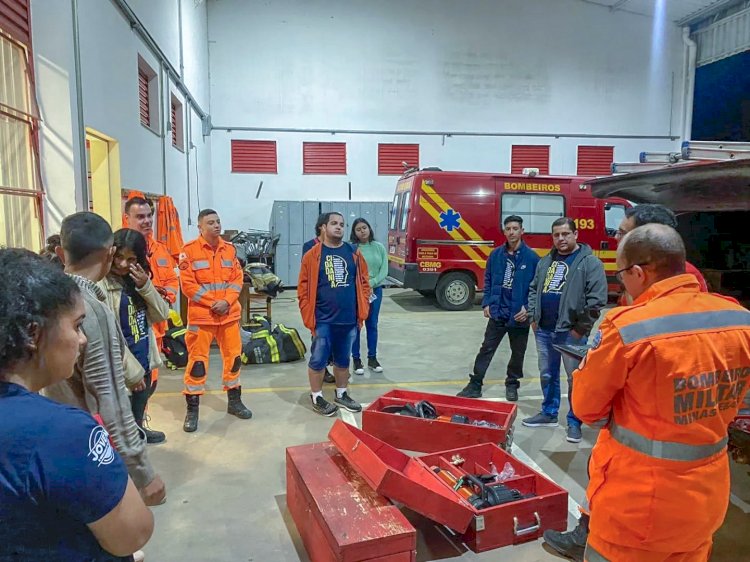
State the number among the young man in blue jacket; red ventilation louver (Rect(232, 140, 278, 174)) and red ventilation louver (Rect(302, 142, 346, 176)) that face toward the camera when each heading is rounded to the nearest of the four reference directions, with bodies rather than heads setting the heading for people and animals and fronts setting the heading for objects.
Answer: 3

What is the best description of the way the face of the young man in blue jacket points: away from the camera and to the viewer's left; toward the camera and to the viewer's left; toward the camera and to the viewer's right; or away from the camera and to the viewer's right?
toward the camera and to the viewer's left

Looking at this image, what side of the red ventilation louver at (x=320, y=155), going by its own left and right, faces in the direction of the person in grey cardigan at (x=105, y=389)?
front

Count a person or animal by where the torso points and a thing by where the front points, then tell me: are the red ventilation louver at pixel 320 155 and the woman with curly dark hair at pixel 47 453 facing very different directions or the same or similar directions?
very different directions

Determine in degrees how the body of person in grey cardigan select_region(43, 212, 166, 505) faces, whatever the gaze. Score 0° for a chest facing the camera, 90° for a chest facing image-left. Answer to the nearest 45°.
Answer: approximately 225°

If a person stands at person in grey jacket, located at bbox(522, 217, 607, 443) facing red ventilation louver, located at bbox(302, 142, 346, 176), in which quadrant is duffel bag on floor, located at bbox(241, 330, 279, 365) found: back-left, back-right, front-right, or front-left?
front-left

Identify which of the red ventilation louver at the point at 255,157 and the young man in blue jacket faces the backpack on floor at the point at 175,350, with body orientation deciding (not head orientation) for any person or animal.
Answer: the red ventilation louver

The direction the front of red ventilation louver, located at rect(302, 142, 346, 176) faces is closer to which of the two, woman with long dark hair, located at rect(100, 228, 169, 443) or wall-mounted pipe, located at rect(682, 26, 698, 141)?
the woman with long dark hair

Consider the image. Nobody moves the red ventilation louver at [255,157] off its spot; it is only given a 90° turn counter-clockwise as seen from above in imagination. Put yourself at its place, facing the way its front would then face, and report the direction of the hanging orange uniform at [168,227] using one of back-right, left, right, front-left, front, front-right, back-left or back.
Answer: right

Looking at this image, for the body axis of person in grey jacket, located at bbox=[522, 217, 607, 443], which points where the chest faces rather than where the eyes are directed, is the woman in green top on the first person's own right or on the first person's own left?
on the first person's own right

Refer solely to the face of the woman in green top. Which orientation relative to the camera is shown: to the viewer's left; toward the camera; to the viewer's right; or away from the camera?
toward the camera

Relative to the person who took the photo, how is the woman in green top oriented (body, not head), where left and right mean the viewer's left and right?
facing the viewer

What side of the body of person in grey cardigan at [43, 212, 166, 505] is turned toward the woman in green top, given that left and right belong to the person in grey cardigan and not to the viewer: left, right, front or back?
front

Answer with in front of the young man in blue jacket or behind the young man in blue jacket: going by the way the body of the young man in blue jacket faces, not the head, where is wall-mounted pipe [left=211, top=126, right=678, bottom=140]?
behind

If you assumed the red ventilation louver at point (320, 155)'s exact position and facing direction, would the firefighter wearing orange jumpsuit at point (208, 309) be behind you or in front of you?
in front

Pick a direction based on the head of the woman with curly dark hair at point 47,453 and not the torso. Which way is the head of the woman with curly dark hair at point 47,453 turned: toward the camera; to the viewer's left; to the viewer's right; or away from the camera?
to the viewer's right

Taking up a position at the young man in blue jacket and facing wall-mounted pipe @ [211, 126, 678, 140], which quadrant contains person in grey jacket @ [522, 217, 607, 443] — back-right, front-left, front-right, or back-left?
back-right

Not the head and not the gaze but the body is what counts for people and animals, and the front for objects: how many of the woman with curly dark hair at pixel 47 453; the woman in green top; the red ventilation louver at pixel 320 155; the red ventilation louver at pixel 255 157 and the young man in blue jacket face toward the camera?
4

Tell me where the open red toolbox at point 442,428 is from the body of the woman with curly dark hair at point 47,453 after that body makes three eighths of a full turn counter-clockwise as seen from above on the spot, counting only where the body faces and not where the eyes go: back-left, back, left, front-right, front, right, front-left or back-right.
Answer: back-right

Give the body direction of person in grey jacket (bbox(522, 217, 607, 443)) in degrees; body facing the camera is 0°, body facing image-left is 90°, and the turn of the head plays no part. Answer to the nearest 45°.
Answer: approximately 45°

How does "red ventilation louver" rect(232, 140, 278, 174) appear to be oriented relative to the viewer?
toward the camera

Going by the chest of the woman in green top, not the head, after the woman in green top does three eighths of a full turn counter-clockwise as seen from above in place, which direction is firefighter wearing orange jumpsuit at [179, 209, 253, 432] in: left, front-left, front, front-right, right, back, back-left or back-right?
back

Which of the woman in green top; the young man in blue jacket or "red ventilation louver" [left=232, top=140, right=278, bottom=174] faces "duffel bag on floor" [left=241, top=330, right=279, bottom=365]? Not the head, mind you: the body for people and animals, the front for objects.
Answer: the red ventilation louver
